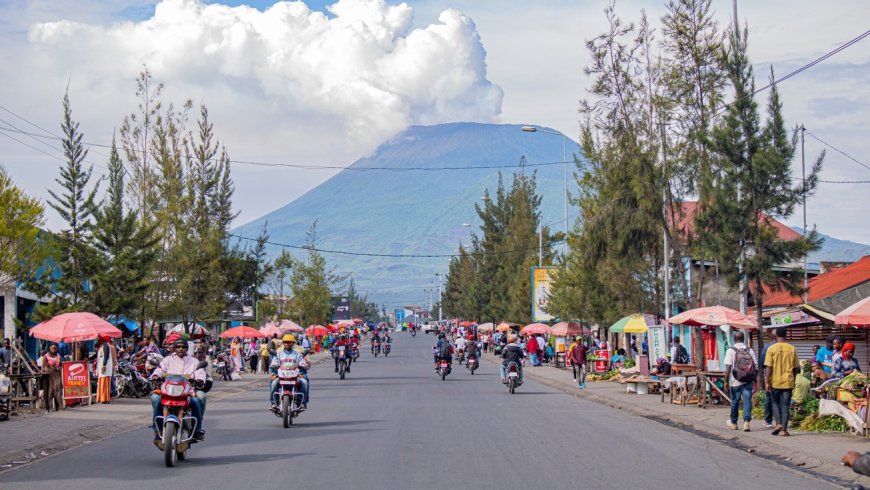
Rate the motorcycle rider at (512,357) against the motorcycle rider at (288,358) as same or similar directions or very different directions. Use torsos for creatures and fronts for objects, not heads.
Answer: very different directions

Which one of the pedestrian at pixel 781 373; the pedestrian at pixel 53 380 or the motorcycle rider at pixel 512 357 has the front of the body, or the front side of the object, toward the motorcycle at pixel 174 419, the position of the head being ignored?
the pedestrian at pixel 53 380

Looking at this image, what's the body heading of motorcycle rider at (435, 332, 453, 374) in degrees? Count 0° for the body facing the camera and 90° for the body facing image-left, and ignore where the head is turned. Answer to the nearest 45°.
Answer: approximately 180°

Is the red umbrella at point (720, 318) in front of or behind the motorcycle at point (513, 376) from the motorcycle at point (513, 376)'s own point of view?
behind

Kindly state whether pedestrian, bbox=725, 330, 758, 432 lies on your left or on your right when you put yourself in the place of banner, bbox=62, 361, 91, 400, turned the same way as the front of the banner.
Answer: on your left

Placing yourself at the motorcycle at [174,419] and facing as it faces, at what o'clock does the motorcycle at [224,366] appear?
the motorcycle at [224,366] is roughly at 6 o'clock from the motorcycle at [174,419].

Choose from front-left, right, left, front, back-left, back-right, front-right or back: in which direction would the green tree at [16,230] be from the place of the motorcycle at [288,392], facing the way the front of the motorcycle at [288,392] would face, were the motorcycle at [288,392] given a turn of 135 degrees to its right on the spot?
front

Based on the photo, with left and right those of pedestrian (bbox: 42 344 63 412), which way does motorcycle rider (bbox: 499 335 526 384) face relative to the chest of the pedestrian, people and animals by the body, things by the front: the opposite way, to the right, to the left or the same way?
the opposite way

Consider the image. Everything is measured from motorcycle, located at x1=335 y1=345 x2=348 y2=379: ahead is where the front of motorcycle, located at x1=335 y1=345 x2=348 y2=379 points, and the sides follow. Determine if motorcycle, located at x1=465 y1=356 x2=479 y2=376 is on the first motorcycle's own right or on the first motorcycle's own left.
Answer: on the first motorcycle's own left

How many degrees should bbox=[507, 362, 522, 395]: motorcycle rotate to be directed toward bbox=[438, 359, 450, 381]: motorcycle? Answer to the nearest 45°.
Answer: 0° — it already faces it

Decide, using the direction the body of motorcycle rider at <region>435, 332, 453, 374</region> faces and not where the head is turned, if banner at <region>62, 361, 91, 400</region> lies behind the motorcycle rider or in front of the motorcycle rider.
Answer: behind

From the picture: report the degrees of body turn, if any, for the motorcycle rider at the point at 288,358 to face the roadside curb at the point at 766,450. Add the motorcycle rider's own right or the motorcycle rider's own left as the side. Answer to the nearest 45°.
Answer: approximately 45° to the motorcycle rider's own left
